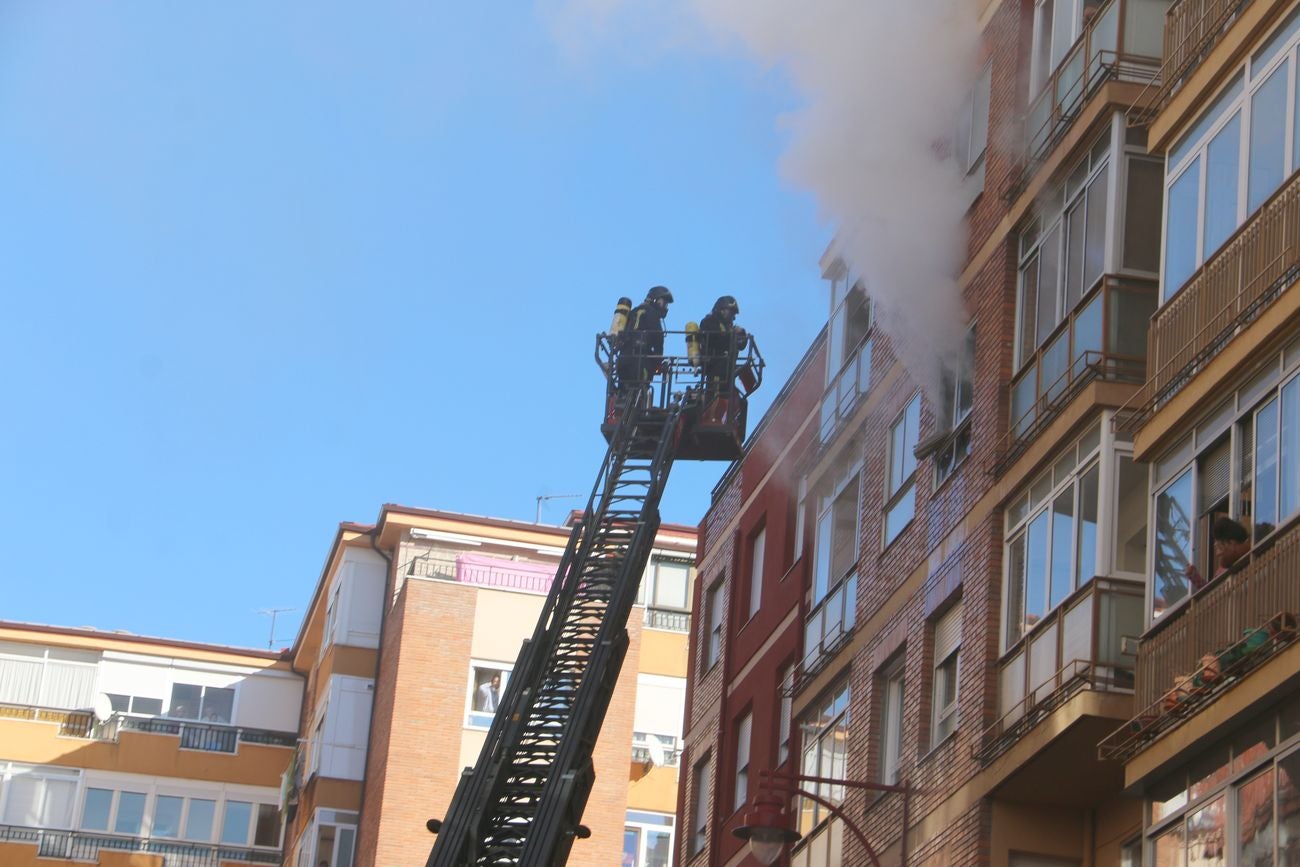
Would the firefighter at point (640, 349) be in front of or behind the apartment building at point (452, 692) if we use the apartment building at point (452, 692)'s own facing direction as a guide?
in front

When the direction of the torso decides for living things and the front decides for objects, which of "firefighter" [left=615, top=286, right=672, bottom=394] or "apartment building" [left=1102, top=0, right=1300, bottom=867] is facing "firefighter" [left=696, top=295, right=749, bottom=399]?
"firefighter" [left=615, top=286, right=672, bottom=394]

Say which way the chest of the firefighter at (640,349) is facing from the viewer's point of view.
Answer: to the viewer's right

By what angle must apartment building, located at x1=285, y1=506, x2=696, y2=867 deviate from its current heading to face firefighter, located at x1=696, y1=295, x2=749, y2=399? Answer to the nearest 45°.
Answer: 0° — it already faces them

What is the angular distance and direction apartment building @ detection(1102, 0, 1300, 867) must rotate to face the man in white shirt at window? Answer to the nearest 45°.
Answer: approximately 90° to its right

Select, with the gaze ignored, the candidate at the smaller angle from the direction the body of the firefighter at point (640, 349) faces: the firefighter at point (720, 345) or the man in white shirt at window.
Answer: the firefighter

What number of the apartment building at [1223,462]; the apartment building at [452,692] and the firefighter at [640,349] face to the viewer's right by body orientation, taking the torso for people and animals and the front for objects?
1

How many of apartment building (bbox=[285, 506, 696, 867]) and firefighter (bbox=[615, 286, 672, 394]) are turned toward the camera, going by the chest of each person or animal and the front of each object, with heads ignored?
1

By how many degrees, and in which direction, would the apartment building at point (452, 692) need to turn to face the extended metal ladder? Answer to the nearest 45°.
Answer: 0° — it already faces it

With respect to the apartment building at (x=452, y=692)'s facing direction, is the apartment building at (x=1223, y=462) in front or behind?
in front

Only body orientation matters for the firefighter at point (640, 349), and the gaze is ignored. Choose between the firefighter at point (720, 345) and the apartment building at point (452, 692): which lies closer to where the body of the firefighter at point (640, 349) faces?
the firefighter

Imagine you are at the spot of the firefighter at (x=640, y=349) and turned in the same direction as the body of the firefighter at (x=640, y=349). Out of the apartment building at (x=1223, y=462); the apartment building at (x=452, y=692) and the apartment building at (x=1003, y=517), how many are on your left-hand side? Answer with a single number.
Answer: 1

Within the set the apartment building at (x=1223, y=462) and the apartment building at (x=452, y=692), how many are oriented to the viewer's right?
0
